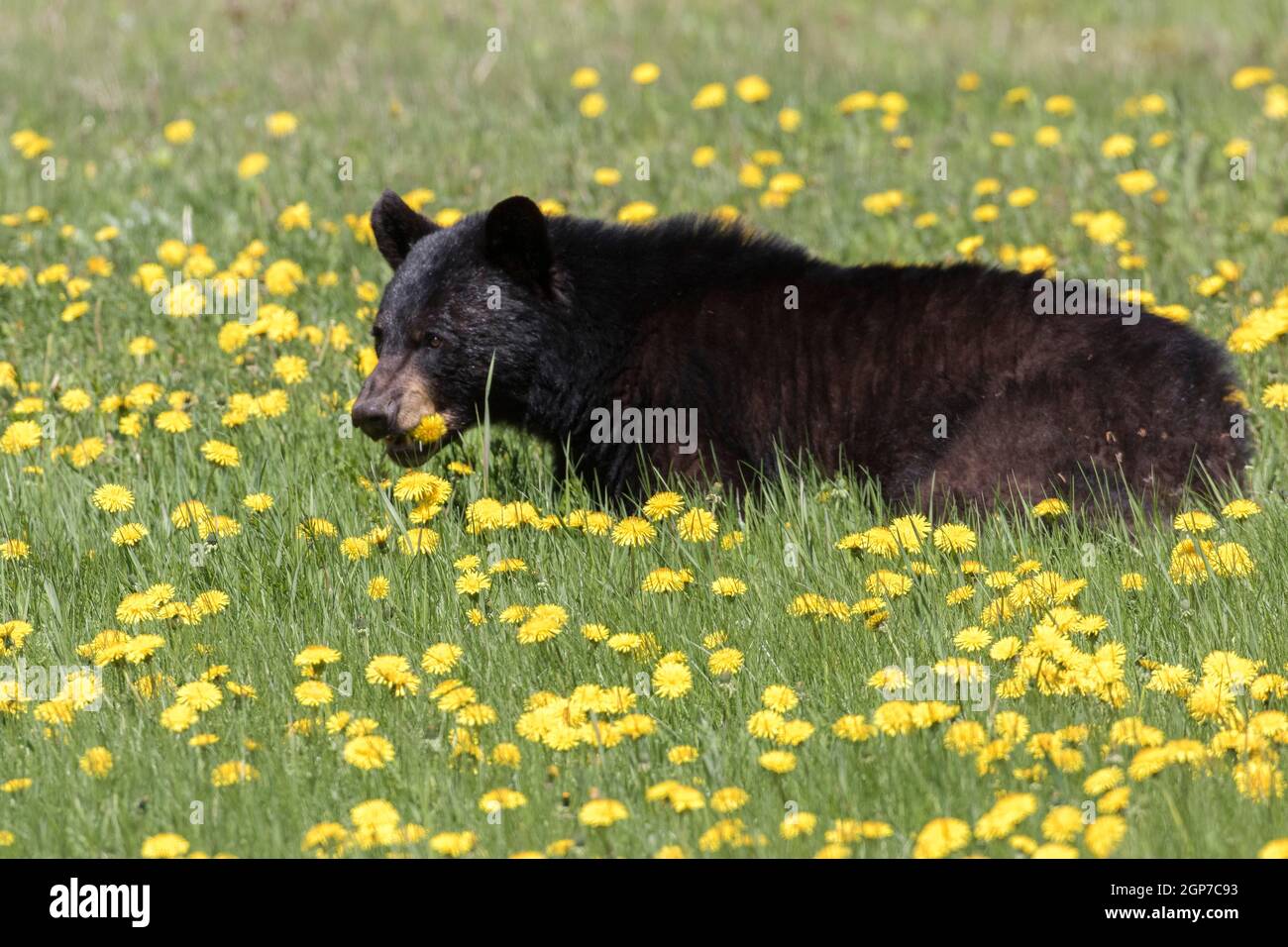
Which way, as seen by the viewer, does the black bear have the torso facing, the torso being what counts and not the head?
to the viewer's left
